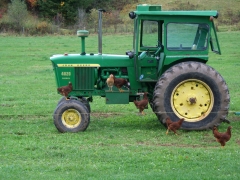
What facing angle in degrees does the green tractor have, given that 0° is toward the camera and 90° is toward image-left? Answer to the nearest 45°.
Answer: approximately 90°

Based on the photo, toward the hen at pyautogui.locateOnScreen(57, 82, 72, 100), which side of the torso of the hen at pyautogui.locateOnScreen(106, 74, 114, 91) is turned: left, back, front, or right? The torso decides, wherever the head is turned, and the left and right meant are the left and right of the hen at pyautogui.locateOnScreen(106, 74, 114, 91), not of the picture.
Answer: right

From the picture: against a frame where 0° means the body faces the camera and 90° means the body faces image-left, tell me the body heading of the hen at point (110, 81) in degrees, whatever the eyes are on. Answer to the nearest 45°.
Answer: approximately 0°

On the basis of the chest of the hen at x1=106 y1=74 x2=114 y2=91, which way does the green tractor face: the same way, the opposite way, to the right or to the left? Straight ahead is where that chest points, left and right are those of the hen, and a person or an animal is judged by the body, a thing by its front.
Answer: to the right

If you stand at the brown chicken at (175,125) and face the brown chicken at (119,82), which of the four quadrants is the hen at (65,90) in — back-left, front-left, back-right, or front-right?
front-left

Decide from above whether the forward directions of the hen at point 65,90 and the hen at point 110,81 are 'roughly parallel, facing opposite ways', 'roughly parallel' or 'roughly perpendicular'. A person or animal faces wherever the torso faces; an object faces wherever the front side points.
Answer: roughly perpendicular
